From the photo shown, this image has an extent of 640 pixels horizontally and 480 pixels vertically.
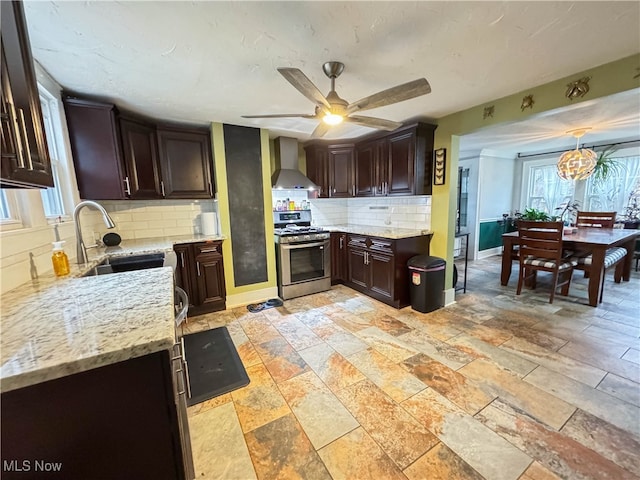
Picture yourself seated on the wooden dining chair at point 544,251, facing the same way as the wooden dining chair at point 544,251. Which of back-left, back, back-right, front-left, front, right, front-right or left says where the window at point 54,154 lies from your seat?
back

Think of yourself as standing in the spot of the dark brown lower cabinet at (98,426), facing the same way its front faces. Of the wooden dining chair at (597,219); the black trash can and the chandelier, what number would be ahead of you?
3

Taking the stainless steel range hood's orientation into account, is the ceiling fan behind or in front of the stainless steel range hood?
in front

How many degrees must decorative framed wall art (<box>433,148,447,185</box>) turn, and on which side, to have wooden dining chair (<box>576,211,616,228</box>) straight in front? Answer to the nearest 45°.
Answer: approximately 180°

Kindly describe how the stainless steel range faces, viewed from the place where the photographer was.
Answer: facing the viewer and to the right of the viewer

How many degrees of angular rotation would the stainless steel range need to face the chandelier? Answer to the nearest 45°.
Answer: approximately 45° to its left

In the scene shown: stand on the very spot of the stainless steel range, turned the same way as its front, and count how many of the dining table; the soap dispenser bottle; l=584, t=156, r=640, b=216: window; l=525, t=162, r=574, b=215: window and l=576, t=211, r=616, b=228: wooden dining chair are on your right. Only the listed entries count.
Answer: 1

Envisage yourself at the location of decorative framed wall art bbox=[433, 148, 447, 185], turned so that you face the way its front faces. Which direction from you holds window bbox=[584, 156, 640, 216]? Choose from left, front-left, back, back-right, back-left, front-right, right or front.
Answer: back

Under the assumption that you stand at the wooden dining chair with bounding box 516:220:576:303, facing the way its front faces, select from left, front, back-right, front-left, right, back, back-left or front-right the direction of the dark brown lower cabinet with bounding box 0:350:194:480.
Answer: back-right

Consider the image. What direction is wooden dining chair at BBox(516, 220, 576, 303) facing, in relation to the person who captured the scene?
facing away from the viewer and to the right of the viewer

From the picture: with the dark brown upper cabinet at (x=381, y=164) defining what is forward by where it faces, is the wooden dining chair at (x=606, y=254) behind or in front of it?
behind

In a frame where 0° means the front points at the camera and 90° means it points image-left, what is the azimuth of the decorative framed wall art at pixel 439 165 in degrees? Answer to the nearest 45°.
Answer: approximately 45°

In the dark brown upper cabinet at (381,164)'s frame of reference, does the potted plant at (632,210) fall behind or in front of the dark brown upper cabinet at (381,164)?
behind

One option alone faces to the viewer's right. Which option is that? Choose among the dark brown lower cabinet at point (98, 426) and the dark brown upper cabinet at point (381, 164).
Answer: the dark brown lower cabinet

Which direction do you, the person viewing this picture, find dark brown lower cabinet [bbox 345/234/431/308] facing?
facing the viewer and to the left of the viewer

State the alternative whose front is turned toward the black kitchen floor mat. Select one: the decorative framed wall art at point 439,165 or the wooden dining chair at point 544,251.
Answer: the decorative framed wall art

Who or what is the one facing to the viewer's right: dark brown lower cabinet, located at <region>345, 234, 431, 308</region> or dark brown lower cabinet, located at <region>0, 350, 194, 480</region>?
dark brown lower cabinet, located at <region>0, 350, 194, 480</region>
